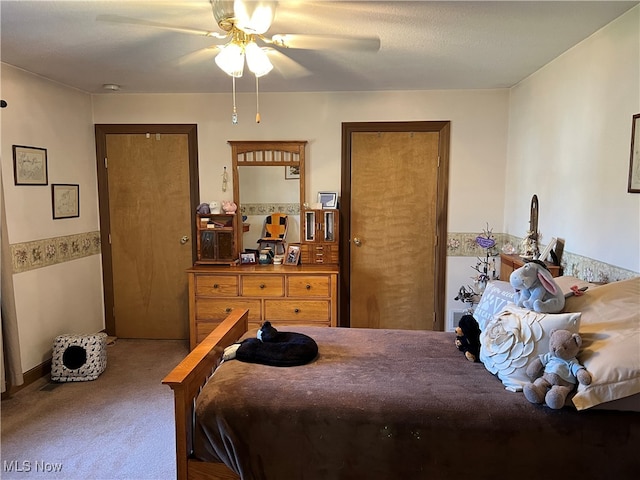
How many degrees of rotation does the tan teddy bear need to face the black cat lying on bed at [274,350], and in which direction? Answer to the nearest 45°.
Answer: approximately 45° to its right

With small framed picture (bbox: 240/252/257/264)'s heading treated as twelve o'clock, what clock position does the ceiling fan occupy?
The ceiling fan is roughly at 12 o'clock from the small framed picture.

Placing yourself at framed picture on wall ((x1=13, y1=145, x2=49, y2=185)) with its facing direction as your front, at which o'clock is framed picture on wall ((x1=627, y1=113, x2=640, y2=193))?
framed picture on wall ((x1=627, y1=113, x2=640, y2=193)) is roughly at 12 o'clock from framed picture on wall ((x1=13, y1=145, x2=49, y2=185)).

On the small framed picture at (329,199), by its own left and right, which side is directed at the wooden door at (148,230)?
right

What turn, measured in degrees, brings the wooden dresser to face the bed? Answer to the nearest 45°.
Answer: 0° — it already faces it

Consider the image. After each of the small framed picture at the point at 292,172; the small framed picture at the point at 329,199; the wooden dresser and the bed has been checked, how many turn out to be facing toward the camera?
3

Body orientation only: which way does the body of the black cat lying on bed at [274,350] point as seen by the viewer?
to the viewer's left

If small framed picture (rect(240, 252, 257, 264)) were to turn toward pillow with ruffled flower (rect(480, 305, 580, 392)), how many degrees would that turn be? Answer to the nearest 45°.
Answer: approximately 45° to its left

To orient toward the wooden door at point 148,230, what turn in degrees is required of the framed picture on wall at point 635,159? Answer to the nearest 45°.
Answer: approximately 45° to its right

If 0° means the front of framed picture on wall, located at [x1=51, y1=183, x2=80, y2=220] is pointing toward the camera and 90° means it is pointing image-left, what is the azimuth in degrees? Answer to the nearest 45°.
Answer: approximately 315°

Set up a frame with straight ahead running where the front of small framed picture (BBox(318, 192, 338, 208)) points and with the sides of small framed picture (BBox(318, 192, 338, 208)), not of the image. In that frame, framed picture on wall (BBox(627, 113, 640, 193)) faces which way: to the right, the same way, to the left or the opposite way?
to the right
